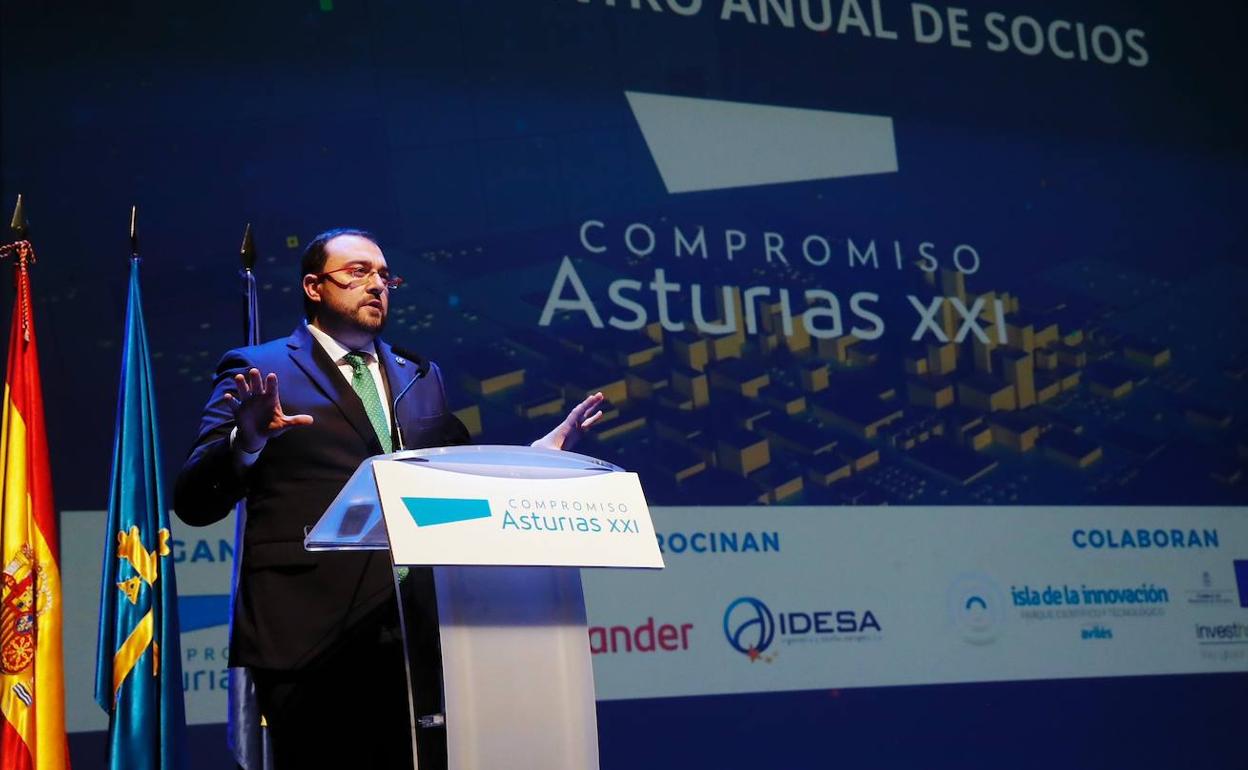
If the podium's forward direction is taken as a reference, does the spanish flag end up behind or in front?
behind

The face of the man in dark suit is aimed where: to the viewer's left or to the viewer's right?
to the viewer's right

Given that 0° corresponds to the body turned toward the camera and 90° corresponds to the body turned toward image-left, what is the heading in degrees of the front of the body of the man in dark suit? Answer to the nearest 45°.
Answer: approximately 315°

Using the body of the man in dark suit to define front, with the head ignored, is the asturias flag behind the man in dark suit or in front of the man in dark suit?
behind

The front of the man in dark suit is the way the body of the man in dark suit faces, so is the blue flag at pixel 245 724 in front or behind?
behind
